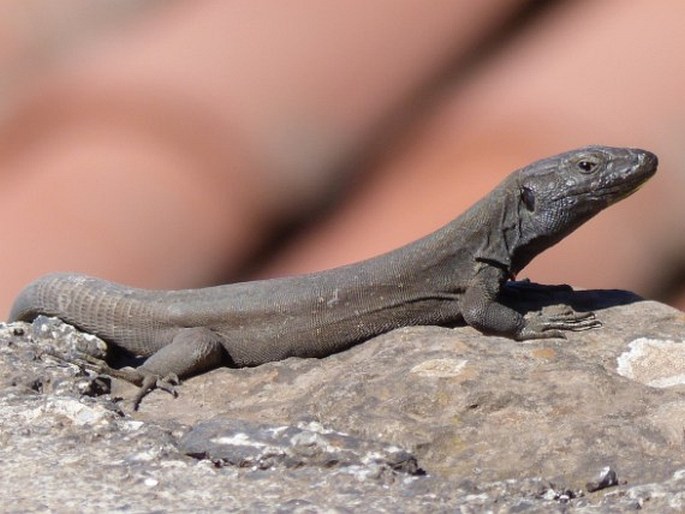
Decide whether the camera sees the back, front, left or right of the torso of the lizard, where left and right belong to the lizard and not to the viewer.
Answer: right

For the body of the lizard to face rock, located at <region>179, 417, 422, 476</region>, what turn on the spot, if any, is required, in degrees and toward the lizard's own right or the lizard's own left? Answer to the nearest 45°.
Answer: approximately 90° to the lizard's own right
